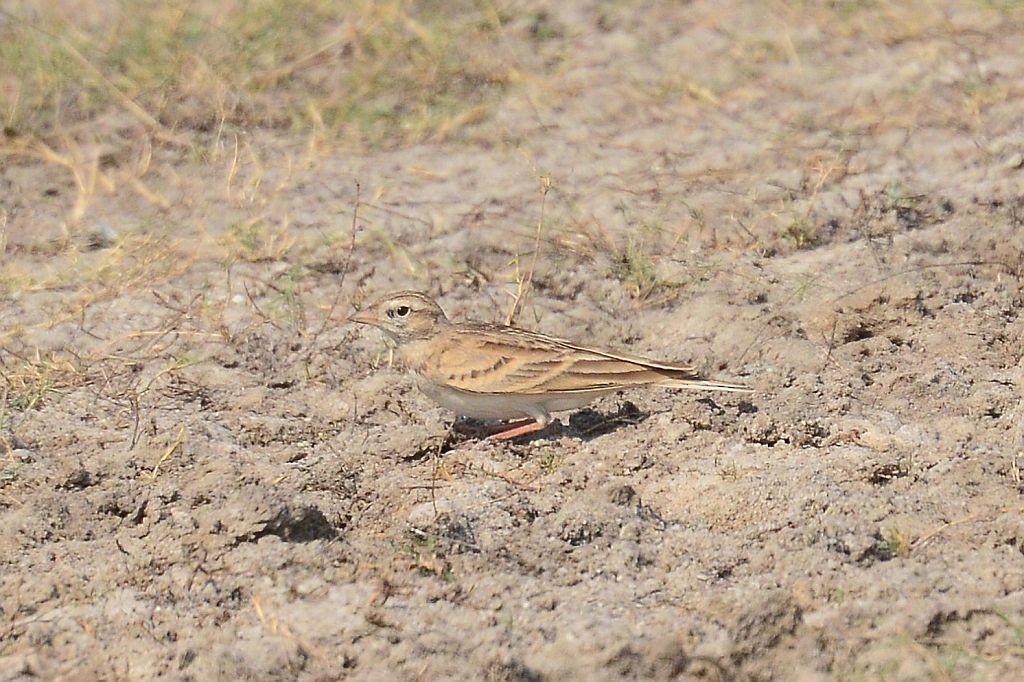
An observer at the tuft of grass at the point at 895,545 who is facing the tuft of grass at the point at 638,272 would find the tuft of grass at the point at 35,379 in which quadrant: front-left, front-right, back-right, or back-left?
front-left

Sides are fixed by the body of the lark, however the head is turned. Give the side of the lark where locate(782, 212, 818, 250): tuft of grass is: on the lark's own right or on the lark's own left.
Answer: on the lark's own right

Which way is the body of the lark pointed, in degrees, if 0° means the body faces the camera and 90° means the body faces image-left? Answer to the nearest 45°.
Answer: approximately 90°

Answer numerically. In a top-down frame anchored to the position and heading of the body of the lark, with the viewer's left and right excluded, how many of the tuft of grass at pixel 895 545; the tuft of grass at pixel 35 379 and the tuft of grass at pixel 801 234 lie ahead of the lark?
1

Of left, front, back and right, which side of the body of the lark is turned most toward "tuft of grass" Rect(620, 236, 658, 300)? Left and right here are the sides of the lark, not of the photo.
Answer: right

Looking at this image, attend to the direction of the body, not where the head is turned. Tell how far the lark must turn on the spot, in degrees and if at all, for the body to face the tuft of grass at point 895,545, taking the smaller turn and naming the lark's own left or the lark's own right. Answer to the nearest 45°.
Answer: approximately 135° to the lark's own left

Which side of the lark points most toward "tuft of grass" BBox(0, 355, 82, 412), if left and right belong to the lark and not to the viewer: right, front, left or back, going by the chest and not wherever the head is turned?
front

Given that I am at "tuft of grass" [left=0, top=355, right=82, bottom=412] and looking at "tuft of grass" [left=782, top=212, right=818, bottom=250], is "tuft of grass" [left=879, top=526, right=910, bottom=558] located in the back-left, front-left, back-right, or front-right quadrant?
front-right
